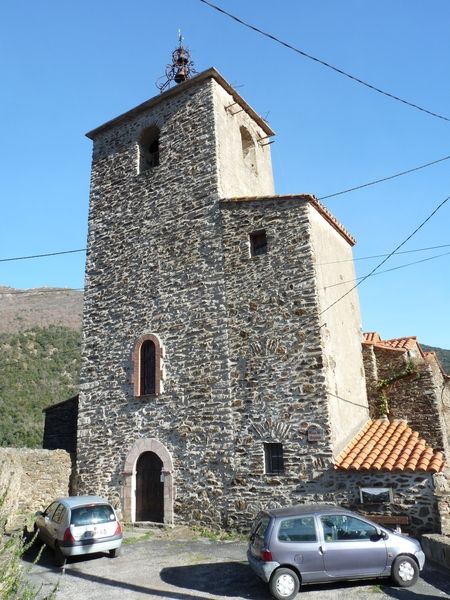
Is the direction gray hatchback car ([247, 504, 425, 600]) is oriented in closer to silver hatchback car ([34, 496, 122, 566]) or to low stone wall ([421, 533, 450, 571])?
the low stone wall

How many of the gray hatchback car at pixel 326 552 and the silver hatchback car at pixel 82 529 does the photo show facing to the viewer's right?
1

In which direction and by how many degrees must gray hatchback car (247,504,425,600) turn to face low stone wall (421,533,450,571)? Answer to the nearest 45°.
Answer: approximately 45° to its left

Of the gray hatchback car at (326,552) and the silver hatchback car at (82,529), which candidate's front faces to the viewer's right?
the gray hatchback car at (326,552)

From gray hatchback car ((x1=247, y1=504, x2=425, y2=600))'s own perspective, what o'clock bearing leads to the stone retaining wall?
The stone retaining wall is roughly at 7 o'clock from the gray hatchback car.

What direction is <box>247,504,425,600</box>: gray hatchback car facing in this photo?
to the viewer's right

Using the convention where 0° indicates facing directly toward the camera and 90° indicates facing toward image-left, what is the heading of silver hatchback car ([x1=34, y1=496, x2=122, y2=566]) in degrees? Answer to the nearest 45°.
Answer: approximately 135°
